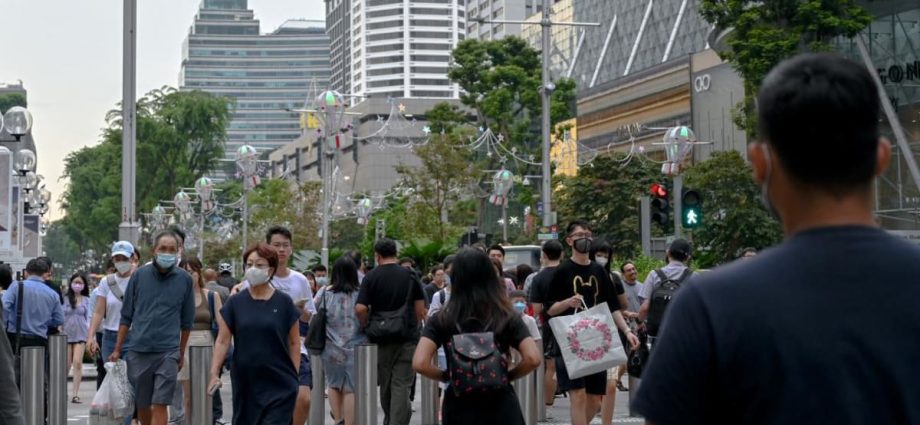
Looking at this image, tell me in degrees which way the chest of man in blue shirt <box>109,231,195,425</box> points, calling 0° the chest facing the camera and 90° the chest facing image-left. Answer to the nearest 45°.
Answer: approximately 0°

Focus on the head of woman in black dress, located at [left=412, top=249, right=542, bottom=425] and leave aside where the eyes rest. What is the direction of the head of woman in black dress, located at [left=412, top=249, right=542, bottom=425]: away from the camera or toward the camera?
away from the camera

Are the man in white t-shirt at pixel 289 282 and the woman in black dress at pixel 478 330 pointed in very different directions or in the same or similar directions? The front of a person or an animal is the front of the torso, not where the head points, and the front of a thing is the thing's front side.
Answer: very different directions

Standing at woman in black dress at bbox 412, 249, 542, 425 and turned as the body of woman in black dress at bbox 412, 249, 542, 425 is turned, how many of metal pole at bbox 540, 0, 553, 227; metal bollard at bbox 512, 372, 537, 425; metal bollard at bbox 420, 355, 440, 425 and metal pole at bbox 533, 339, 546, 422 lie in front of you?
4

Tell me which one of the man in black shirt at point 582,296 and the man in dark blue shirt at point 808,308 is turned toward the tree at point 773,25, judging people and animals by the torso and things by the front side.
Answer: the man in dark blue shirt at point 808,308

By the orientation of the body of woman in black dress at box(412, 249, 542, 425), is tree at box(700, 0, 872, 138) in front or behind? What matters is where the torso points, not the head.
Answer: in front

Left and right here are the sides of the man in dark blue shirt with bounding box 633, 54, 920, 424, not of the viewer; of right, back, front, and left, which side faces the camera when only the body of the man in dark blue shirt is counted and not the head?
back

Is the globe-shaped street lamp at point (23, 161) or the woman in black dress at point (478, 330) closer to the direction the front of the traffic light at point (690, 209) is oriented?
the woman in black dress

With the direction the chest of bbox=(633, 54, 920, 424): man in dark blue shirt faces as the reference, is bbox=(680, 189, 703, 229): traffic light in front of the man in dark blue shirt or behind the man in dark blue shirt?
in front

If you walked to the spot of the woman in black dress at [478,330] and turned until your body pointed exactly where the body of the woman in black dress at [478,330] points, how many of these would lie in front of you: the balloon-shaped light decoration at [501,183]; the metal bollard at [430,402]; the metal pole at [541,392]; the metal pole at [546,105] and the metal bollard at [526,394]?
5

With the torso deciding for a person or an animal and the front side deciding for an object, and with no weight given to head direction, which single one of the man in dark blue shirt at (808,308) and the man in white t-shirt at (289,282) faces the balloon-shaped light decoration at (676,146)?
the man in dark blue shirt

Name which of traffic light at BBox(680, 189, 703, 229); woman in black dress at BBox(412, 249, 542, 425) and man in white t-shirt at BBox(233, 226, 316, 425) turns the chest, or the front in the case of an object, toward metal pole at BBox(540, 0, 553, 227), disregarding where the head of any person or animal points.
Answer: the woman in black dress

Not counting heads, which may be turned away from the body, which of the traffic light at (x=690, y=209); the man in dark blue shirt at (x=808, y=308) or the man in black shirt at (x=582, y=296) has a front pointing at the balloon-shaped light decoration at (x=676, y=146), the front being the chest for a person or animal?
the man in dark blue shirt at (x=808, y=308)

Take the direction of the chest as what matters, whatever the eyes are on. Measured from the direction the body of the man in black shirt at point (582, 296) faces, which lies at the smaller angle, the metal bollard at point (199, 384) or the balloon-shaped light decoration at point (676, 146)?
the metal bollard
